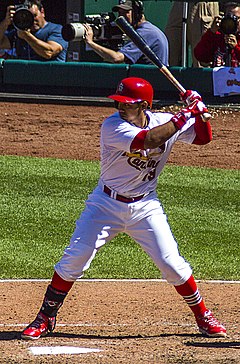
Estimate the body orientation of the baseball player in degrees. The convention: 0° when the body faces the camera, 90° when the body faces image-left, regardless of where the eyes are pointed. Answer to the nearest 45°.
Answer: approximately 0°

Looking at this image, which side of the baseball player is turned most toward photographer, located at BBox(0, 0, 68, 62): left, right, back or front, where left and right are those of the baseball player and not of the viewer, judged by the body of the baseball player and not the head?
back

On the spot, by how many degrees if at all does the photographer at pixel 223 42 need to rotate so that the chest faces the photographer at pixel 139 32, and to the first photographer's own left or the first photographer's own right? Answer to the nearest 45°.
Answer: approximately 45° to the first photographer's own right

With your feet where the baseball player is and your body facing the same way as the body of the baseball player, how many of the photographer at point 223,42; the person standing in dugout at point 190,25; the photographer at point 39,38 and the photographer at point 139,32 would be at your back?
4

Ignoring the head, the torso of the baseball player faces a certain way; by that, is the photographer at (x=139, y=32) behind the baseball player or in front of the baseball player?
behind
